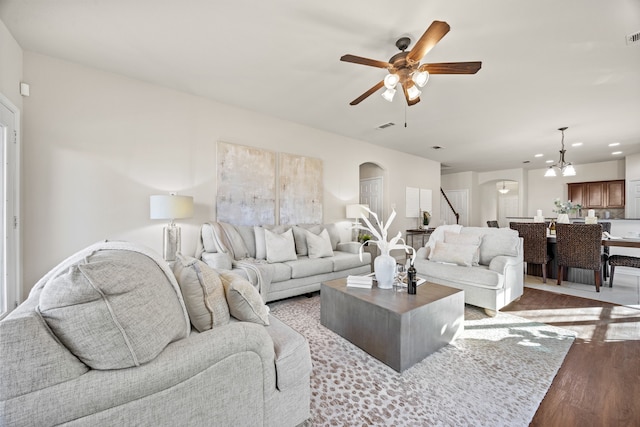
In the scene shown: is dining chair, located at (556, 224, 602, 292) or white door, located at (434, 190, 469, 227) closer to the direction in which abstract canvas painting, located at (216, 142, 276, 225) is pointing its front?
the dining chair

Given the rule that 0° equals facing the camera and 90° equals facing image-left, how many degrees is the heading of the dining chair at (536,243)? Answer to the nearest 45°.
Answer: approximately 180°

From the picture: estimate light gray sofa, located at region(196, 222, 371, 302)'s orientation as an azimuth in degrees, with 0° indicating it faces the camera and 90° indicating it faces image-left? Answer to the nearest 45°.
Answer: approximately 315°

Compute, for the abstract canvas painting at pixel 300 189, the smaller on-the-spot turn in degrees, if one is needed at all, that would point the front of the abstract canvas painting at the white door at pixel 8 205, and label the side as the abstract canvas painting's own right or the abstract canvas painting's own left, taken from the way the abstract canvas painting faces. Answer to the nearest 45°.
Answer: approximately 90° to the abstract canvas painting's own right

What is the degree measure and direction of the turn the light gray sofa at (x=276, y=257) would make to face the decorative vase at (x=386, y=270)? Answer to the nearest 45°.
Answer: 0° — it already faces it

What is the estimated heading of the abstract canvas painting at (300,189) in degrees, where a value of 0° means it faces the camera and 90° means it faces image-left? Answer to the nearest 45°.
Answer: approximately 315°

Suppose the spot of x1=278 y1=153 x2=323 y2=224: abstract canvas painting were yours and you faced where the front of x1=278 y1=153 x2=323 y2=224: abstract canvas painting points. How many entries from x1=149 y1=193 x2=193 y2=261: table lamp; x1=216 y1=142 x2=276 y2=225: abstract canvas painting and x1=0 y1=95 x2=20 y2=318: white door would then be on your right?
3

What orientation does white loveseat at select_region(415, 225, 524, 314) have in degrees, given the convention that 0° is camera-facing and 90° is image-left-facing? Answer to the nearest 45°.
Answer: approximately 45°

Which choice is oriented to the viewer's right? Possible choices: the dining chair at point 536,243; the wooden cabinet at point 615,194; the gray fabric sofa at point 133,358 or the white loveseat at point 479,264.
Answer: the gray fabric sofa
